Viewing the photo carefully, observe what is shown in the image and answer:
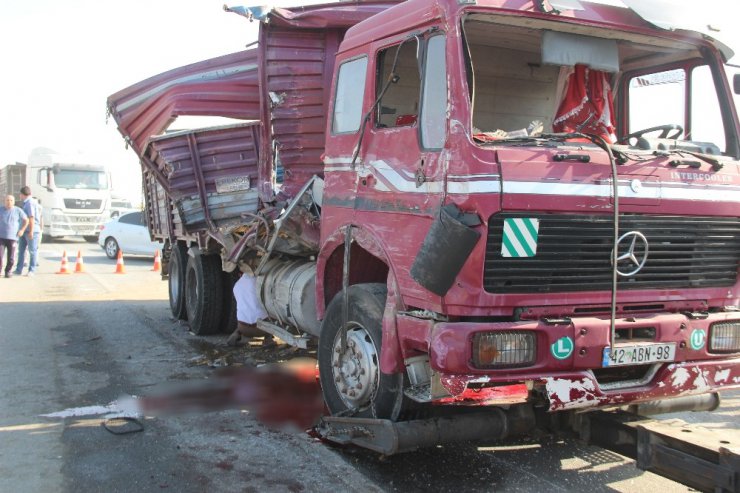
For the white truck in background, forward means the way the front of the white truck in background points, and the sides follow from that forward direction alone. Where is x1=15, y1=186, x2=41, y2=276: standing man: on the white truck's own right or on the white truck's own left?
on the white truck's own right

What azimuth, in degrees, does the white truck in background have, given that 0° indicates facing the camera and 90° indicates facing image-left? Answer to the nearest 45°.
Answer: approximately 315°

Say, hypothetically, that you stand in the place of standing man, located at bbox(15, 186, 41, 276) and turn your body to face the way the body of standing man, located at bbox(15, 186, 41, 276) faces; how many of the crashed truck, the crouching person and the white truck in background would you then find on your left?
2

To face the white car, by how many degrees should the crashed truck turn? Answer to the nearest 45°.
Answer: approximately 180°

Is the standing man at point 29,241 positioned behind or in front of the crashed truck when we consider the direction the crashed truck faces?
behind

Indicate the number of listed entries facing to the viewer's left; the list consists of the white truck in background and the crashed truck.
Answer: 0
